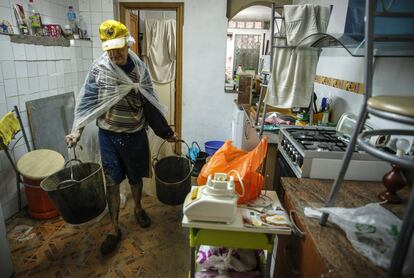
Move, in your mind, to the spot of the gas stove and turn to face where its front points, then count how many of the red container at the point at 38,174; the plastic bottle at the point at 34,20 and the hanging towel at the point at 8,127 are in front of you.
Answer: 3

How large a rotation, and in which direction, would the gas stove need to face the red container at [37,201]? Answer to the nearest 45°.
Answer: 0° — it already faces it

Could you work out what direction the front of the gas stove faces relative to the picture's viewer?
facing to the left of the viewer

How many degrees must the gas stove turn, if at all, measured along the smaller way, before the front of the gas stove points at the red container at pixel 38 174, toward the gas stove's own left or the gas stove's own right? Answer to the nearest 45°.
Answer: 0° — it already faces it
